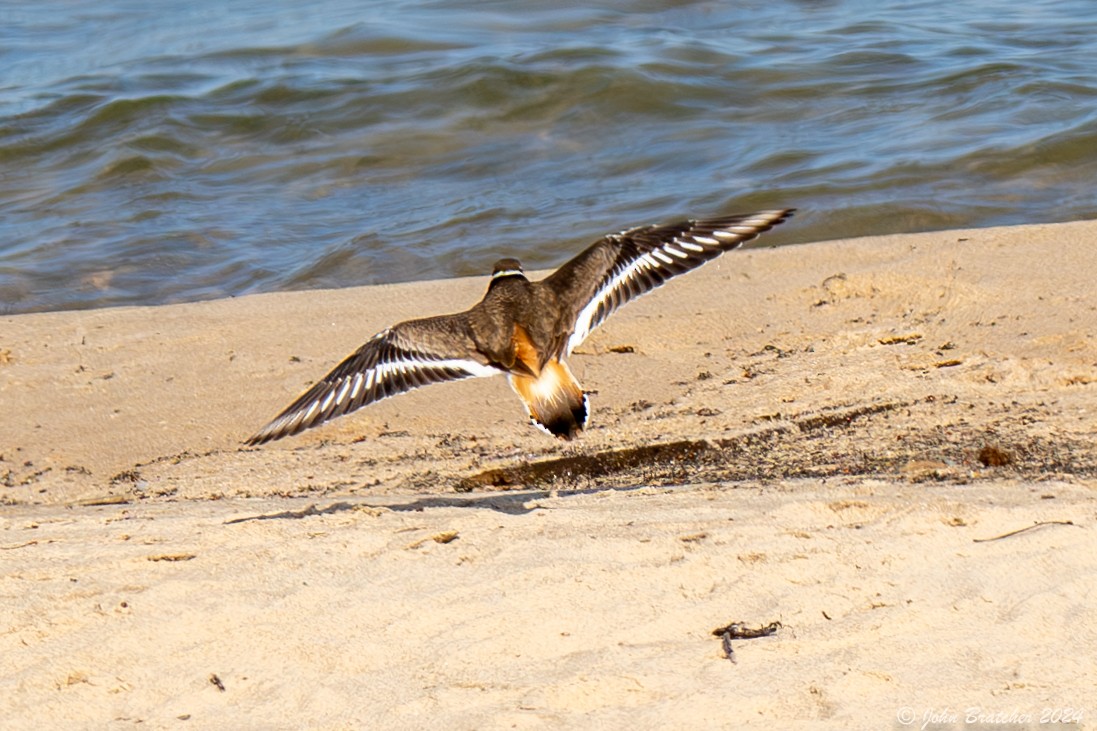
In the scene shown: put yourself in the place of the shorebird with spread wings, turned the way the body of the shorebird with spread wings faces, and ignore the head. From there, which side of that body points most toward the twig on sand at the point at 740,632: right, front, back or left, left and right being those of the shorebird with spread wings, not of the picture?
back

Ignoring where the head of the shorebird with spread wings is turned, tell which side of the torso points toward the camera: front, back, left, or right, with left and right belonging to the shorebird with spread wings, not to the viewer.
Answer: back

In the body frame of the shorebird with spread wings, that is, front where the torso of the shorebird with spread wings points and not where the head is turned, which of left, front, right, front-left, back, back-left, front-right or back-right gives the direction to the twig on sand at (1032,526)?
back-right
